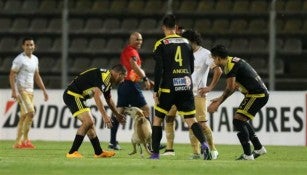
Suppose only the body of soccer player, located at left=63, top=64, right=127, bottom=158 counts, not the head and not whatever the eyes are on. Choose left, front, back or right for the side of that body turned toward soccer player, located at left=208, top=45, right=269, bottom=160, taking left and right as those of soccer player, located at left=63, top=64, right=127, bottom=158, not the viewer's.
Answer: front

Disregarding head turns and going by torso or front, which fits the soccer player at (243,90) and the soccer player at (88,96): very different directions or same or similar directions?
very different directions

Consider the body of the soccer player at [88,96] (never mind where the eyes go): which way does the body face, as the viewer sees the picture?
to the viewer's right

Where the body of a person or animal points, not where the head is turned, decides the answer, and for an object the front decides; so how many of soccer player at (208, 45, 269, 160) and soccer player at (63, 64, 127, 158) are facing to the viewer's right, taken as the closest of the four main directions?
1

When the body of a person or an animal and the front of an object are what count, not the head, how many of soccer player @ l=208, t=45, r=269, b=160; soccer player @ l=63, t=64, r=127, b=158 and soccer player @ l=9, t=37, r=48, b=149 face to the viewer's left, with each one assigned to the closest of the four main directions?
1

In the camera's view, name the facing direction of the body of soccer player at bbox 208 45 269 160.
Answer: to the viewer's left

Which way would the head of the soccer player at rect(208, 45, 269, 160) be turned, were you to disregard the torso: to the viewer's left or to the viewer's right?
to the viewer's left

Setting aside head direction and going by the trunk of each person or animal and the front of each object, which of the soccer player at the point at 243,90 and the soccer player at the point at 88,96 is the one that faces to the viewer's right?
the soccer player at the point at 88,96

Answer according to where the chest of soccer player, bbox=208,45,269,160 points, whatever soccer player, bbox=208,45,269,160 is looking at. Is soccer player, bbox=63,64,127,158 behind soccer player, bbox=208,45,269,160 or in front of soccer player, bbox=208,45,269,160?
in front

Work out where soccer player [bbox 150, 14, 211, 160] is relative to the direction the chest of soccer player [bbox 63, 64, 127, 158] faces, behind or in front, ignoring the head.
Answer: in front

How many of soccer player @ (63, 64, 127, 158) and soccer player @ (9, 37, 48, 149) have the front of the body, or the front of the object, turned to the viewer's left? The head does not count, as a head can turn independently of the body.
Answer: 0

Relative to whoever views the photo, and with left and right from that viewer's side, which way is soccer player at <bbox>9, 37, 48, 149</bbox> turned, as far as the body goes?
facing the viewer and to the right of the viewer

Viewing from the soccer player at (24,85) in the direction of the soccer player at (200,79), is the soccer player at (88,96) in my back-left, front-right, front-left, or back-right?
front-right
